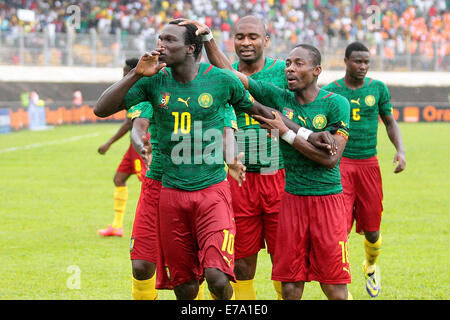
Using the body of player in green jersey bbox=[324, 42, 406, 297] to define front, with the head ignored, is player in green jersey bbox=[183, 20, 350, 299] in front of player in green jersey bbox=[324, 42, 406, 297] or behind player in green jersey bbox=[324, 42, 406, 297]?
in front

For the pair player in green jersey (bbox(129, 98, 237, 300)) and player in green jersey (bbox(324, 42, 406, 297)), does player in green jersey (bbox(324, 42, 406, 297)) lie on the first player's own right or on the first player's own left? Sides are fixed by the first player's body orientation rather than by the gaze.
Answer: on the first player's own left

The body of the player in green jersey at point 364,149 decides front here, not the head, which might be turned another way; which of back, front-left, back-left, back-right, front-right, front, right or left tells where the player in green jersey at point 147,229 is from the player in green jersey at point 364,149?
front-right

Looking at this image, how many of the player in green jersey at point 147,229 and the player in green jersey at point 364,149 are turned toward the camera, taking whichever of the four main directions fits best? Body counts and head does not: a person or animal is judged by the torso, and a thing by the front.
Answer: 2

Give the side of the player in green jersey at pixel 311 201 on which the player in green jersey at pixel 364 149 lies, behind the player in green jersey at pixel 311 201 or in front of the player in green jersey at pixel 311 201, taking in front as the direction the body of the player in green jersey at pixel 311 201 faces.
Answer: behind

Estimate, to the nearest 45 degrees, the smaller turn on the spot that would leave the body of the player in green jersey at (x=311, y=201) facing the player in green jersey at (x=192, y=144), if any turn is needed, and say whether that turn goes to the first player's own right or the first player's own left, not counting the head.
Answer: approximately 45° to the first player's own right

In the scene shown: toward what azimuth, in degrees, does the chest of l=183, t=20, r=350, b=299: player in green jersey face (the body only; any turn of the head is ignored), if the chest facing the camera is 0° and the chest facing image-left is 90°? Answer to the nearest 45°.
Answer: approximately 45°

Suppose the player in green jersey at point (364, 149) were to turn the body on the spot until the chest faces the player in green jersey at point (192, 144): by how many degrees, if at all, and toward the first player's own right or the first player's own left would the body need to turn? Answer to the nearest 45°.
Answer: approximately 45° to the first player's own right
